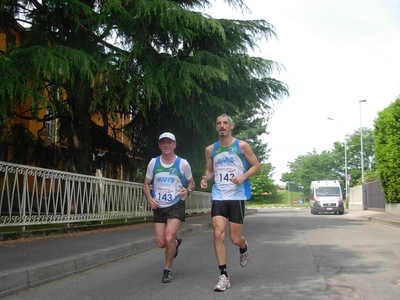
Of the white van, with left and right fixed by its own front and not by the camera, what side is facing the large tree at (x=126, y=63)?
front

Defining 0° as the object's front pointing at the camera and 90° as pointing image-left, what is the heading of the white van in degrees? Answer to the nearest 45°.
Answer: approximately 0°

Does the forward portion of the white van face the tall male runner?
yes

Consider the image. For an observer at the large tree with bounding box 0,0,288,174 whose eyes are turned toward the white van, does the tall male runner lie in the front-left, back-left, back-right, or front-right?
back-right

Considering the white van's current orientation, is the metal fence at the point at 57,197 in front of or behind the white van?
in front

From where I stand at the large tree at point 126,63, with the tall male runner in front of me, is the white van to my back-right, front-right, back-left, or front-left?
back-left
